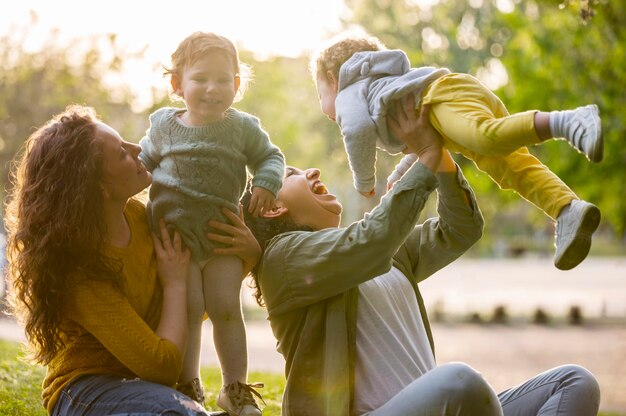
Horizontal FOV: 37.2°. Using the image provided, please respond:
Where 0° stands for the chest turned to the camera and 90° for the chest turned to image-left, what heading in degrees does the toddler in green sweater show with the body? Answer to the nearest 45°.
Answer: approximately 0°

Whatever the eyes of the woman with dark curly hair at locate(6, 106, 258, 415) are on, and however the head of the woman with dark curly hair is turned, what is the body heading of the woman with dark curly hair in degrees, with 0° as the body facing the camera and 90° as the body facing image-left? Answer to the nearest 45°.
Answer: approximately 270°

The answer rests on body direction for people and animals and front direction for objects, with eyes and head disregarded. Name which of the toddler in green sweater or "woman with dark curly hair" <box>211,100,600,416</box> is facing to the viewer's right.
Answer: the woman with dark curly hair

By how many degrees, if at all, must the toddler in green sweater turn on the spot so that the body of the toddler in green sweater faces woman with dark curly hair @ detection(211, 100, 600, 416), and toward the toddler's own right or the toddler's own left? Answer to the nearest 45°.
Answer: approximately 45° to the toddler's own left

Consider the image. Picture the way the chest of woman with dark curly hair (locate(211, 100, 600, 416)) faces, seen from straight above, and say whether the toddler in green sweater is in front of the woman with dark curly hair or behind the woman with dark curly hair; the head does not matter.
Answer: behind

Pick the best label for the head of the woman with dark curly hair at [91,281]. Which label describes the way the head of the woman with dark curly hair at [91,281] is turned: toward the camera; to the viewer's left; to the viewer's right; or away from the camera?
to the viewer's right

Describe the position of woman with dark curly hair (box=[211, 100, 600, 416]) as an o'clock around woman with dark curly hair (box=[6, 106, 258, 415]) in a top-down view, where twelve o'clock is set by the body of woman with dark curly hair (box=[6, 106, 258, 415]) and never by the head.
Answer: woman with dark curly hair (box=[211, 100, 600, 416]) is roughly at 12 o'clock from woman with dark curly hair (box=[6, 106, 258, 415]).
